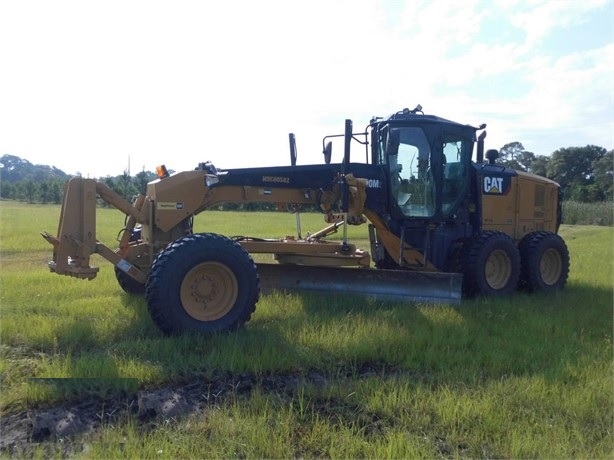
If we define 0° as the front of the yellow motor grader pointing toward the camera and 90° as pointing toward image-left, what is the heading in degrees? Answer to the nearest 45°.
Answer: approximately 45°
